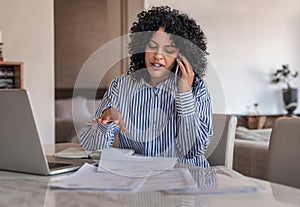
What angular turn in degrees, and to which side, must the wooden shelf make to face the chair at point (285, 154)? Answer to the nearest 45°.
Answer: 0° — it already faces it

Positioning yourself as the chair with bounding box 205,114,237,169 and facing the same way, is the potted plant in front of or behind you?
behind

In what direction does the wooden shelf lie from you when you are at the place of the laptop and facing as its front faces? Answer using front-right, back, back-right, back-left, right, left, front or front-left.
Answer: front-left

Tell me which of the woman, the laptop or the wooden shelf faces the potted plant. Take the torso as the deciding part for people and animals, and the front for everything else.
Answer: the laptop

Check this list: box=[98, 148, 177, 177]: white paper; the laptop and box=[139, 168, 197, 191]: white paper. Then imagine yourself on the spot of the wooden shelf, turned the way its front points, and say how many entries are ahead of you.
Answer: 3

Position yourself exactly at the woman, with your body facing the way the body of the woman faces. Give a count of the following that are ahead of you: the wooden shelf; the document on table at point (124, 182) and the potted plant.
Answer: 1

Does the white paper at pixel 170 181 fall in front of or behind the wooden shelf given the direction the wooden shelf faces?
in front

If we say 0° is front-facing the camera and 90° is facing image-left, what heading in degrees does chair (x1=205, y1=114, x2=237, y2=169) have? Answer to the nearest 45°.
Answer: approximately 45°

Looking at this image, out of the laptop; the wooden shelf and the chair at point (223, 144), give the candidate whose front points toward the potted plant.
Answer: the laptop

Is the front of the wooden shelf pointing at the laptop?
yes

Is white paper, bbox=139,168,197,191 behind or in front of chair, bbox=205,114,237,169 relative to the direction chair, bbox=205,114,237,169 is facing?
in front
